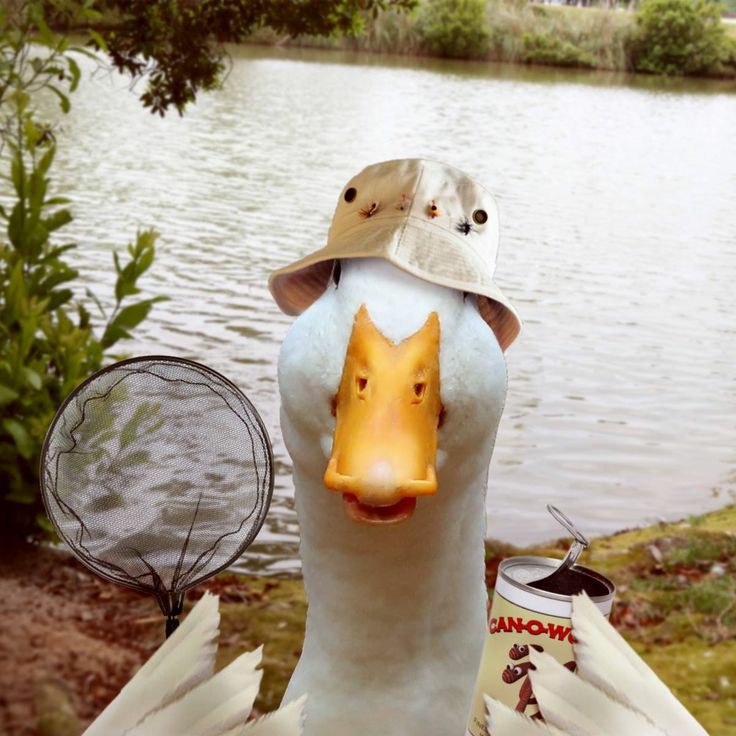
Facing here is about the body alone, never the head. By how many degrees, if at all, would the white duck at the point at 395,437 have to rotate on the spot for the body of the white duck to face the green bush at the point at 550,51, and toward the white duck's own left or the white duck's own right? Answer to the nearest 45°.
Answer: approximately 180°

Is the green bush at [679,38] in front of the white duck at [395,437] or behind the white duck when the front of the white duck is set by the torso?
behind

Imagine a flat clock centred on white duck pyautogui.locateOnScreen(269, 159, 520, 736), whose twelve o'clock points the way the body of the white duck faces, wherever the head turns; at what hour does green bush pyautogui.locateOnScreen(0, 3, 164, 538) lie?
The green bush is roughly at 5 o'clock from the white duck.

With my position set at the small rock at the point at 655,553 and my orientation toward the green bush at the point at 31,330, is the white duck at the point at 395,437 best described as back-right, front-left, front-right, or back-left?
front-left

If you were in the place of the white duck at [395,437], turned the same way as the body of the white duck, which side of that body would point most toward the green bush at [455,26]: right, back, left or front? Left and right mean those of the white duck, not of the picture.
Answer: back

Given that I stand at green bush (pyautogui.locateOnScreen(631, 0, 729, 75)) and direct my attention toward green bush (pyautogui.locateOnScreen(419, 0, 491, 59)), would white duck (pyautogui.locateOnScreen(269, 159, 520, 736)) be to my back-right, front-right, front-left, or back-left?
front-left

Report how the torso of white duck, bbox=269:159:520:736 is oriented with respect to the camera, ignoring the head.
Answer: toward the camera
